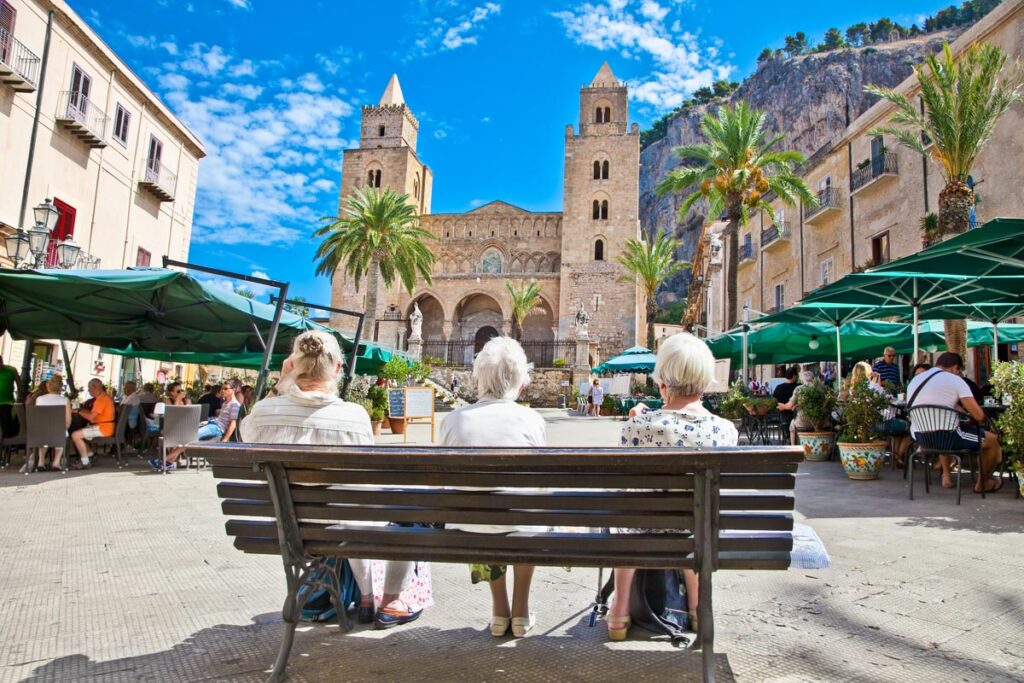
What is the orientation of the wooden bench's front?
away from the camera

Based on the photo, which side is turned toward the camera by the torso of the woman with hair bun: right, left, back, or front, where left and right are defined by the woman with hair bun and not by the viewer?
back

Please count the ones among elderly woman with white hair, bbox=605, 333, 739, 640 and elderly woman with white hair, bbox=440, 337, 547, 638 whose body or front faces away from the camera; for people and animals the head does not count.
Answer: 2

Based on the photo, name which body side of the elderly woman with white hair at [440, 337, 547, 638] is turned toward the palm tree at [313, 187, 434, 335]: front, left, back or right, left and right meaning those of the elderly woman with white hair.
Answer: front

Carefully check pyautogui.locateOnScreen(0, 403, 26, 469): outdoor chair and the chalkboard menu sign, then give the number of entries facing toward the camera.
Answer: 1

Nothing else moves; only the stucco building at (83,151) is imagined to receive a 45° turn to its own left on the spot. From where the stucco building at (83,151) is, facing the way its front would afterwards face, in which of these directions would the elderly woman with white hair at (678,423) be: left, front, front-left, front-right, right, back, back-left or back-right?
right

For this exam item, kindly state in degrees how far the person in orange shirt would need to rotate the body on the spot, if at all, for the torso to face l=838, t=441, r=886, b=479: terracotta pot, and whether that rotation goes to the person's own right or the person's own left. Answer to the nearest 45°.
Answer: approximately 135° to the person's own left

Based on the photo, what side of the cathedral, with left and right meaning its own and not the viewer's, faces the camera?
front

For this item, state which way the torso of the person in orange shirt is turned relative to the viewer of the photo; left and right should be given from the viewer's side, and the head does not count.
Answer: facing to the left of the viewer

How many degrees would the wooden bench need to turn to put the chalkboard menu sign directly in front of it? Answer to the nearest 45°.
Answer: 0° — it already faces it

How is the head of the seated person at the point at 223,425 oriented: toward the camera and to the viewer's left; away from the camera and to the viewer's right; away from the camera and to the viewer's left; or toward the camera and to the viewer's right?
toward the camera and to the viewer's left

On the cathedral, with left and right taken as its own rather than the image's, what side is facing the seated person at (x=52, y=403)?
front

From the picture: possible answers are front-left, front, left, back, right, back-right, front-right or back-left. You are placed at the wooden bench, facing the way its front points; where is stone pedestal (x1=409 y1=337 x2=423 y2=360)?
front

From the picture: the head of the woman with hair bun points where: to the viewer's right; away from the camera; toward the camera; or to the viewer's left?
away from the camera

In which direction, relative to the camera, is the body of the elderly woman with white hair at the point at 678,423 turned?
away from the camera

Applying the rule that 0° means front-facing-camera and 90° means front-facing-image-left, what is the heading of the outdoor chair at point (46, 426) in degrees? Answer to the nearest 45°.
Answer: approximately 180°

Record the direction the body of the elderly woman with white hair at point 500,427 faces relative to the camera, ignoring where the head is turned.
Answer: away from the camera
